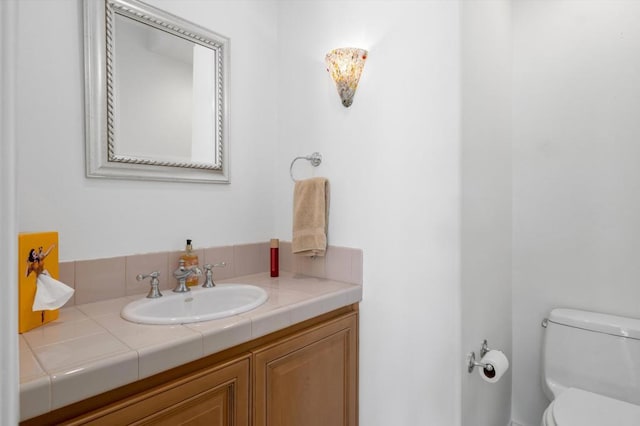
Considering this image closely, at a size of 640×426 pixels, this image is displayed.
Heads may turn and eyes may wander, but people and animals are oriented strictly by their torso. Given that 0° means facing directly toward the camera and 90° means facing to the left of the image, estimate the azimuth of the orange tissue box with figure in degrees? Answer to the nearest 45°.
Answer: approximately 315°

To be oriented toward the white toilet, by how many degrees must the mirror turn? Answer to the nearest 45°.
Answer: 0° — it already faces it

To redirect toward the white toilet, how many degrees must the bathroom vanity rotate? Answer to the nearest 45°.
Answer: approximately 45° to its left

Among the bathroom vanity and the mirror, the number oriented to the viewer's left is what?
0

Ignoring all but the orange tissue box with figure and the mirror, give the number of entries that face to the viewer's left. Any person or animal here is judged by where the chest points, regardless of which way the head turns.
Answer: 0

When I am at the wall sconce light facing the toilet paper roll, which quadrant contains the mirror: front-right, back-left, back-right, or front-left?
back-right

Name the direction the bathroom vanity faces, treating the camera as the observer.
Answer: facing the viewer and to the right of the viewer

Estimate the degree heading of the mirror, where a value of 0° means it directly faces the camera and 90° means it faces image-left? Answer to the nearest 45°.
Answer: approximately 315°
